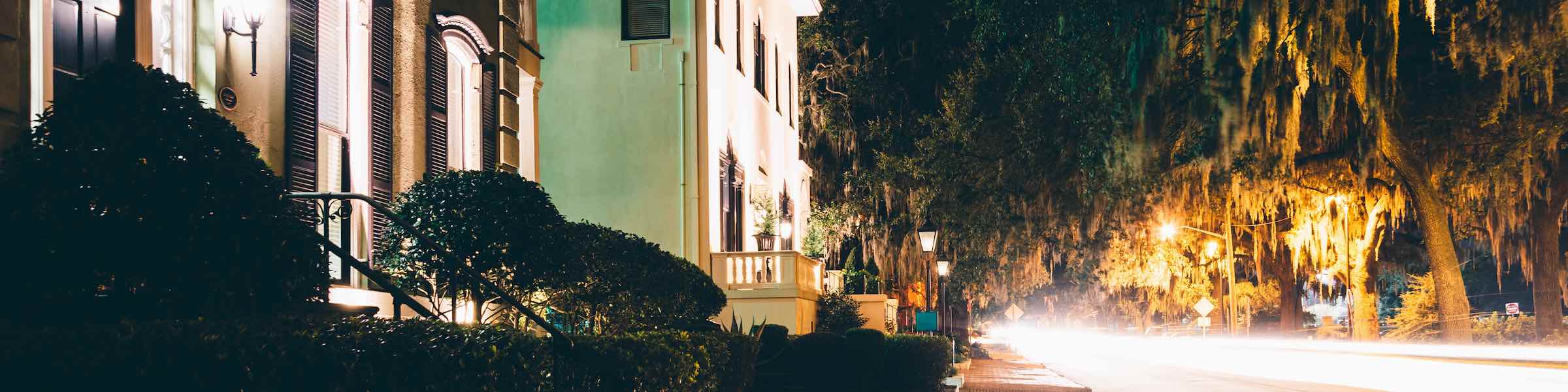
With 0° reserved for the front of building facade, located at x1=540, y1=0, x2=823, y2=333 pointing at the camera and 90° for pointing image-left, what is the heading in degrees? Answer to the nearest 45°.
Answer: approximately 270°

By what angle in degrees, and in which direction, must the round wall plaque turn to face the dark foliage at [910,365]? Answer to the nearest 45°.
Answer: approximately 90° to its left

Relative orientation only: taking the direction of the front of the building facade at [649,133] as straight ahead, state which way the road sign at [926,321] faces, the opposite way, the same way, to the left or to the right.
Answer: to the right

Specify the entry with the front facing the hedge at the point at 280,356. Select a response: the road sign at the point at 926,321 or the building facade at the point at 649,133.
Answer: the road sign

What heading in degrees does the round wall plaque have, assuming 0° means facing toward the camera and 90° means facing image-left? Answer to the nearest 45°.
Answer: approximately 315°

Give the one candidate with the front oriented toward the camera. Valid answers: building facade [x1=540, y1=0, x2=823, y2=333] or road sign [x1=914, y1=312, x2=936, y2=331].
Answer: the road sign

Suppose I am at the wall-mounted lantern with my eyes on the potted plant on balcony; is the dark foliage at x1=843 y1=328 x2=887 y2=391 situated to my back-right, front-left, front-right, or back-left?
front-right

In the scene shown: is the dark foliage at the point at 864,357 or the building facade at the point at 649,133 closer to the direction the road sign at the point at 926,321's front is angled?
the dark foliage

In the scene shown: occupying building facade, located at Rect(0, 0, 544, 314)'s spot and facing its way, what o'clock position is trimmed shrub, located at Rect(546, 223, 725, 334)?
The trimmed shrub is roughly at 11 o'clock from the building facade.

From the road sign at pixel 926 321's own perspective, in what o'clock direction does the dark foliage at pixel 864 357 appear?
The dark foliage is roughly at 12 o'clock from the road sign.

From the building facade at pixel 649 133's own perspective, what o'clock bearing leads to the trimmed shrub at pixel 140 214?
The trimmed shrub is roughly at 3 o'clock from the building facade.

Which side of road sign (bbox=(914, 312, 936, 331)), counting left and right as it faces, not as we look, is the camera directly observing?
front

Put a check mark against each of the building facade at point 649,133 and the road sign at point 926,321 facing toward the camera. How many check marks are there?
1
